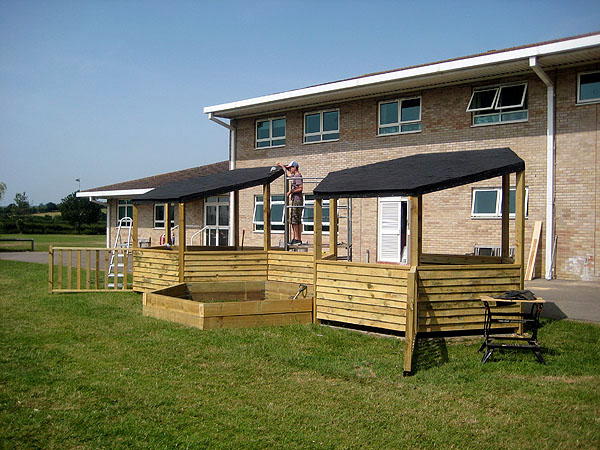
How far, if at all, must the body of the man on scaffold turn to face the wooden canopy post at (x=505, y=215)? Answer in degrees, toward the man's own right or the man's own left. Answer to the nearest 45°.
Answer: approximately 135° to the man's own left

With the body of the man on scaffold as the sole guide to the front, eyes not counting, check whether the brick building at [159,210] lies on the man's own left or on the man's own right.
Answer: on the man's own right

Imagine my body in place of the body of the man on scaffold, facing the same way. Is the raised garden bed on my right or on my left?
on my left

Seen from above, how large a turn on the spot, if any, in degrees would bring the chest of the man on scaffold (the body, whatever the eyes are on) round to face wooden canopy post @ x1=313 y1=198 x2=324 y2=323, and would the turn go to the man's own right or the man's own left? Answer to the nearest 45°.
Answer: approximately 90° to the man's own left

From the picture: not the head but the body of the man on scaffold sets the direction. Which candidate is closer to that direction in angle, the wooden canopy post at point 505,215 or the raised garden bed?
the raised garden bed

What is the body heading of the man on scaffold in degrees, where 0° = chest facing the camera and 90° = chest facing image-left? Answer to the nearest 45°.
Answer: approximately 90°
